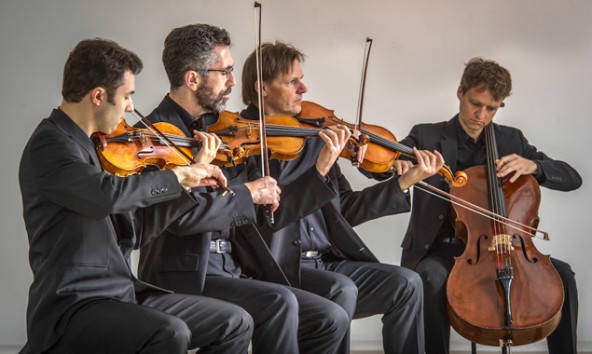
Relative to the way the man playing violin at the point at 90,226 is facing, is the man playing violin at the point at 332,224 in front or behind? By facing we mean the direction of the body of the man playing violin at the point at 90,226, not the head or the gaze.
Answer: in front

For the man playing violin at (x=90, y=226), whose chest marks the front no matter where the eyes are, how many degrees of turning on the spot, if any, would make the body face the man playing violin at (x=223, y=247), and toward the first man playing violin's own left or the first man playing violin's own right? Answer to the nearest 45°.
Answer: approximately 45° to the first man playing violin's own left

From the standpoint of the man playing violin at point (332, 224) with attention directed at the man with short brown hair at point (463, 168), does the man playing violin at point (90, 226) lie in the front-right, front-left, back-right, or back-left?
back-right

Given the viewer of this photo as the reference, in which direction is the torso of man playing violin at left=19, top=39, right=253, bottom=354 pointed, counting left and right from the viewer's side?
facing to the right of the viewer

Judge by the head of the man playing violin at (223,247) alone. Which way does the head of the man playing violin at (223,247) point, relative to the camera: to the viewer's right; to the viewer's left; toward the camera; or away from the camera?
to the viewer's right

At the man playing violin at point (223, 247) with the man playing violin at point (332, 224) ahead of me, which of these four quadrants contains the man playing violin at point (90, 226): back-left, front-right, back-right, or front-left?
back-right

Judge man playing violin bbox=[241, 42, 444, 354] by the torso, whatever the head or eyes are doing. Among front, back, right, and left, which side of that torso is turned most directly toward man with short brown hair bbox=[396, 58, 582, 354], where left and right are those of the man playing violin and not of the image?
left

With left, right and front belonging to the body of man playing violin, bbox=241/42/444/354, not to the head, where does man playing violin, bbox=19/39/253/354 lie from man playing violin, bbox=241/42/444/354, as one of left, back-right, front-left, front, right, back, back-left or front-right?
right

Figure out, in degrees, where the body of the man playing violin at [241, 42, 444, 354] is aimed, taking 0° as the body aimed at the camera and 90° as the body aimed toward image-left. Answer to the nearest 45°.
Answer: approximately 315°

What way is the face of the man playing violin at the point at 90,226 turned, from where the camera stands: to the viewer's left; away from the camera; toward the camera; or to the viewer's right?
to the viewer's right

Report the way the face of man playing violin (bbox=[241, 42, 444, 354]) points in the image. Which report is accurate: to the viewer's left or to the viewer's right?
to the viewer's right
